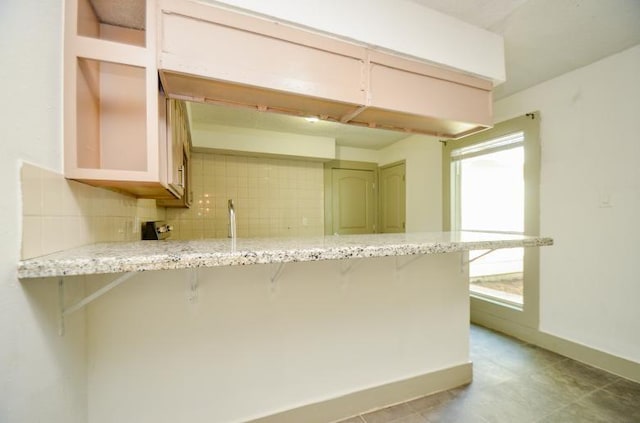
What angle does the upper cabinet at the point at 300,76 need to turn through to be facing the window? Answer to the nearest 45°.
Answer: approximately 90° to its left

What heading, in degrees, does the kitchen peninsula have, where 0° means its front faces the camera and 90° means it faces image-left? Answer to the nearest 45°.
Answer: approximately 315°

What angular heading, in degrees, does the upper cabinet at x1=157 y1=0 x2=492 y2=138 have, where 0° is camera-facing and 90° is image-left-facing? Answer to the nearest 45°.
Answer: approximately 315°

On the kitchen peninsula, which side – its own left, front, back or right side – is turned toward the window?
left

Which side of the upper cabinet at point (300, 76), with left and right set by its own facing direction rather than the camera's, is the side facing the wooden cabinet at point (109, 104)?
right
